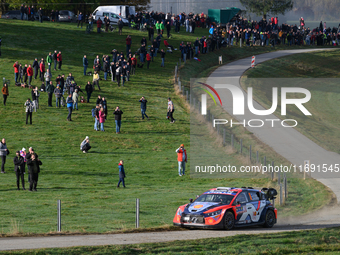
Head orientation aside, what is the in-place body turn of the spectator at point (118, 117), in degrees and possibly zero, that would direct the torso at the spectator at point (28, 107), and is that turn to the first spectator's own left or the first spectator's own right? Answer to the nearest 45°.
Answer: approximately 90° to the first spectator's own right

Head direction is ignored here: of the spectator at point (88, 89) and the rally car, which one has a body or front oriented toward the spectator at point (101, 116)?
the spectator at point (88, 89)

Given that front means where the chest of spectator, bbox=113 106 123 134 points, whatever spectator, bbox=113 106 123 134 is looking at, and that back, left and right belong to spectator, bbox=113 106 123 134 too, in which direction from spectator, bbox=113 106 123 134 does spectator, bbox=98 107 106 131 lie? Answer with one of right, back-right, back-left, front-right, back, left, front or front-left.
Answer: right

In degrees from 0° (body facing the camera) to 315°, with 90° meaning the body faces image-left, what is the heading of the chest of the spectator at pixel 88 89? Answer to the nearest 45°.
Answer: approximately 0°

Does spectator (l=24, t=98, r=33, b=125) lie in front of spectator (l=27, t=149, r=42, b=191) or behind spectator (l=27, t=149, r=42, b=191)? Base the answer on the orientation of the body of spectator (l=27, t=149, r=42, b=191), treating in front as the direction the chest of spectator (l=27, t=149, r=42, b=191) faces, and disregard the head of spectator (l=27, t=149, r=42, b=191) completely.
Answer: behind

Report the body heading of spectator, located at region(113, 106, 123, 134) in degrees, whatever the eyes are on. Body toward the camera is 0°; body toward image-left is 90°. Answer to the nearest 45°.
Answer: approximately 0°

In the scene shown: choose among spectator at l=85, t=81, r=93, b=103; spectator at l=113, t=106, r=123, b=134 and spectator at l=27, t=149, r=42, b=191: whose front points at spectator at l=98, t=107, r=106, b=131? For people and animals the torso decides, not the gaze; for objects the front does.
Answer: spectator at l=85, t=81, r=93, b=103

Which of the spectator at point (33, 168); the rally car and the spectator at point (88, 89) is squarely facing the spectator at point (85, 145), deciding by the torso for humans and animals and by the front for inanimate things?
the spectator at point (88, 89)

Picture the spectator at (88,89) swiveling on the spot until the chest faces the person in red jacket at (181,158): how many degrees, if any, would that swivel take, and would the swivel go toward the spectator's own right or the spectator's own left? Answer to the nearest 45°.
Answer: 0° — they already face them

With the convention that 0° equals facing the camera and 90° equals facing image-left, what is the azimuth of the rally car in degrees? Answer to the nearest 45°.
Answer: approximately 45°

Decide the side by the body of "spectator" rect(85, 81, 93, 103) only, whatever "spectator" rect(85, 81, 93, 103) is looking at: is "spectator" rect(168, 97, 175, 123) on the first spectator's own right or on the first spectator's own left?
on the first spectator's own left
